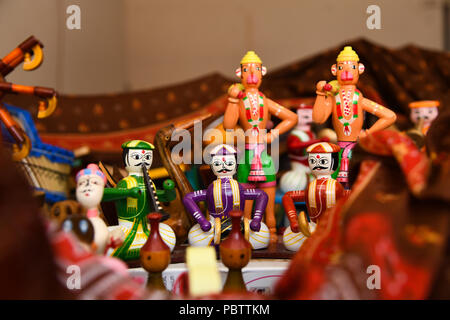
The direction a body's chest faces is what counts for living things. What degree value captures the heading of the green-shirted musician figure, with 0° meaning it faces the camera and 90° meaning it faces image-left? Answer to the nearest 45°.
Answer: approximately 315°

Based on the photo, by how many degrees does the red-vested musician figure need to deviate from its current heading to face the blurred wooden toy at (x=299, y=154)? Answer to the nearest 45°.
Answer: approximately 135° to its right

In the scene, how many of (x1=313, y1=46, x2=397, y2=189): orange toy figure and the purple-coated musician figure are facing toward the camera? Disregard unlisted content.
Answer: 2

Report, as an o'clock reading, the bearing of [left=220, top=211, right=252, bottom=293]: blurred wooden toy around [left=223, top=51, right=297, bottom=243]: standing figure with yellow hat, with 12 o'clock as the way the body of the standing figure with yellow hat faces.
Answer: The blurred wooden toy is roughly at 12 o'clock from the standing figure with yellow hat.

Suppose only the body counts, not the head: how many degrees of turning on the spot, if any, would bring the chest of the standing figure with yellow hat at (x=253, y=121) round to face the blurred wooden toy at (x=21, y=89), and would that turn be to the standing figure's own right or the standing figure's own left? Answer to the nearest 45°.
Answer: approximately 90° to the standing figure's own right

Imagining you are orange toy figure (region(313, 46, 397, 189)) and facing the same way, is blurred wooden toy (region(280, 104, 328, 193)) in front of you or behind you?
behind

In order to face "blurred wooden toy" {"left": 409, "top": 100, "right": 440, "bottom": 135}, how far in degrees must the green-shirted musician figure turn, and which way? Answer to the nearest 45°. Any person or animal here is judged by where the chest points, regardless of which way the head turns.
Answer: approximately 90° to its left
